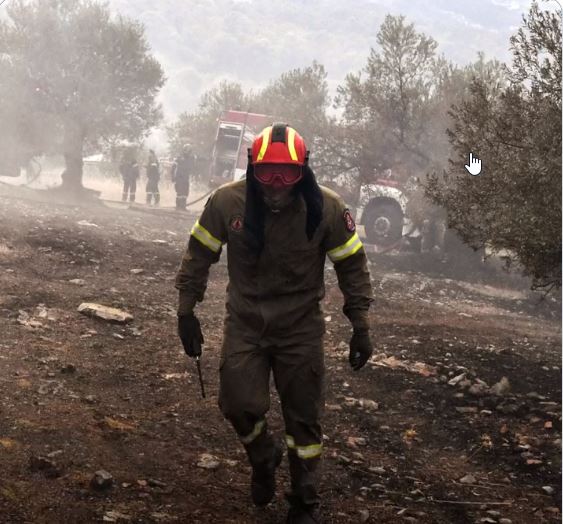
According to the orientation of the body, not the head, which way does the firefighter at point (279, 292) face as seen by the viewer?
toward the camera

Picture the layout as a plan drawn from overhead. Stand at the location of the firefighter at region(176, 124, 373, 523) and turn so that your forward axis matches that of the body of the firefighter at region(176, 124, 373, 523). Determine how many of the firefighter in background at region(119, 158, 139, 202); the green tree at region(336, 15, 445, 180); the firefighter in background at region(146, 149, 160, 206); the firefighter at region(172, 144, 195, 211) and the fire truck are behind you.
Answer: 5

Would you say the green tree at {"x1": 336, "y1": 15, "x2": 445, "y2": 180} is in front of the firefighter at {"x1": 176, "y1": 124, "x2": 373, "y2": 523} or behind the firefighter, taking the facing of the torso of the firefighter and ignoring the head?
behind

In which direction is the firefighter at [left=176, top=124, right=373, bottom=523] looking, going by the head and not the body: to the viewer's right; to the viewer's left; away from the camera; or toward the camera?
toward the camera

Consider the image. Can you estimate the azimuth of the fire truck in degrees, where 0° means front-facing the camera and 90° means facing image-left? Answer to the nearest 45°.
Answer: approximately 225°

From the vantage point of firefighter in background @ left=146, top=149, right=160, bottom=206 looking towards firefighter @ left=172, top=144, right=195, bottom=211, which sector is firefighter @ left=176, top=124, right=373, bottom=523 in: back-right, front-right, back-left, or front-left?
front-right

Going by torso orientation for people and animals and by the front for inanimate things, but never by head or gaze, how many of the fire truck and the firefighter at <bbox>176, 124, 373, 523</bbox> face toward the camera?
1

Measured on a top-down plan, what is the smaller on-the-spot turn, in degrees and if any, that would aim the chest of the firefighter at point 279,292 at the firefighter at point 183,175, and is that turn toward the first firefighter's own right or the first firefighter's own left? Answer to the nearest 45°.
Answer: approximately 180°

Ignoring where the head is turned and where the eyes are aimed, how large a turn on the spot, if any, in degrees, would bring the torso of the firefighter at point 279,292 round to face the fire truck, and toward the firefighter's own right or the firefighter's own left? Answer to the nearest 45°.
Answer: approximately 180°

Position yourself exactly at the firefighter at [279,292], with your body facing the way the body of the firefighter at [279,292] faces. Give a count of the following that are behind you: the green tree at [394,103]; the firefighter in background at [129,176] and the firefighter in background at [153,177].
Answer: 3
